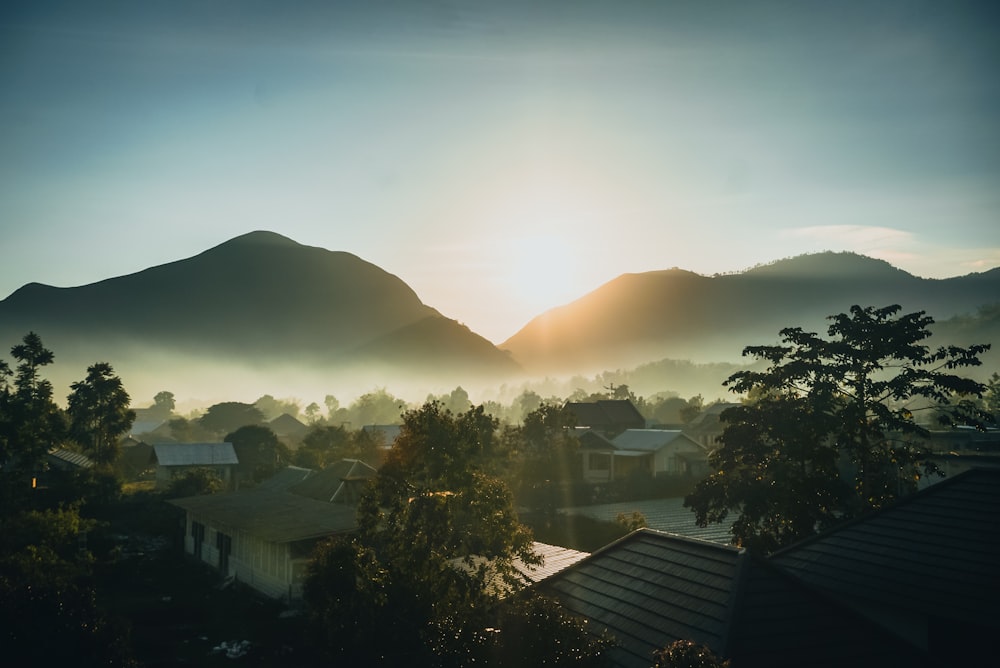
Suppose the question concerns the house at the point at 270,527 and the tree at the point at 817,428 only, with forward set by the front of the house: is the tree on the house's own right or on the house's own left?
on the house's own left

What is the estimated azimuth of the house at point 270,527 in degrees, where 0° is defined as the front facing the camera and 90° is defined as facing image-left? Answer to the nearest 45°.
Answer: approximately 45°

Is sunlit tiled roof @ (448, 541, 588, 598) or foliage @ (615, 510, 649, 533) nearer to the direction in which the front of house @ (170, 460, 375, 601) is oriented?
the sunlit tiled roof

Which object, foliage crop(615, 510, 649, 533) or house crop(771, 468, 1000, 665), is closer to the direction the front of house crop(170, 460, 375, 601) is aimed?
the house

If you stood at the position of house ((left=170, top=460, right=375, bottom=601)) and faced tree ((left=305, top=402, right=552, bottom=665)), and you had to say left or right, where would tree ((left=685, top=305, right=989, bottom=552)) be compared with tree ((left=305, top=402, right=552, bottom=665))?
left

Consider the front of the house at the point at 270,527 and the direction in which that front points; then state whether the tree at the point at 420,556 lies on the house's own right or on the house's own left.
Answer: on the house's own left
